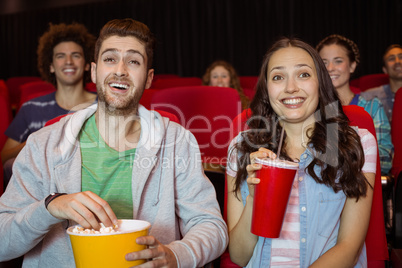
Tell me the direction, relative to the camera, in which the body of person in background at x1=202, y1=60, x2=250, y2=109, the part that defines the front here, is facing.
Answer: toward the camera

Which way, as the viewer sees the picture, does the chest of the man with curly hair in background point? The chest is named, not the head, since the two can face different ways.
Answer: toward the camera

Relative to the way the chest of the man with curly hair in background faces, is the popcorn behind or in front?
in front

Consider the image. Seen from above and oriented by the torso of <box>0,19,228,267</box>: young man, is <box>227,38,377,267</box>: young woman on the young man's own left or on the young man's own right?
on the young man's own left

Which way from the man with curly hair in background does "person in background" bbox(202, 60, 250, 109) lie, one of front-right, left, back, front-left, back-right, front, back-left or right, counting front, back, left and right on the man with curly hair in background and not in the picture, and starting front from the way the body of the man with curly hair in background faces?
back-left

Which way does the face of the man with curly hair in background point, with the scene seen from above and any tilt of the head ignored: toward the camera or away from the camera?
toward the camera

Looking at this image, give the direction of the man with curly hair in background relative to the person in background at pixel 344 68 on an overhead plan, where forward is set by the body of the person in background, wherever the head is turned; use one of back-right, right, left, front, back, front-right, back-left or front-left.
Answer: front-right

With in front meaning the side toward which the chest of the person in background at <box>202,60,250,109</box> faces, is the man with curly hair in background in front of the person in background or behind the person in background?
in front

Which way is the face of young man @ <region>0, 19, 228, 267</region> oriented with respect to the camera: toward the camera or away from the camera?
toward the camera

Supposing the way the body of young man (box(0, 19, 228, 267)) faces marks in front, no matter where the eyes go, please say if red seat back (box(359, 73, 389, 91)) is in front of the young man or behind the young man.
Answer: behind

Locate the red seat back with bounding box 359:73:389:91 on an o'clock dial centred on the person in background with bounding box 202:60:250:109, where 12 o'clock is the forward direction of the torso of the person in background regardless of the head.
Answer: The red seat back is roughly at 9 o'clock from the person in background.

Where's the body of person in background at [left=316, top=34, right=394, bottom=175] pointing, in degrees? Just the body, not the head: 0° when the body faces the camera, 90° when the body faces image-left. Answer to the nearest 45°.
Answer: approximately 45°

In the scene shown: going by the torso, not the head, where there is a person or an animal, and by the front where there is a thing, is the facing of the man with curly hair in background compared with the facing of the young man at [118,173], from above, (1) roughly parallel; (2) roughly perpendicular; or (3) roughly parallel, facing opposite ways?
roughly parallel

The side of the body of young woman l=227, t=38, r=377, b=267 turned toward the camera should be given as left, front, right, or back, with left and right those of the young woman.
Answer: front

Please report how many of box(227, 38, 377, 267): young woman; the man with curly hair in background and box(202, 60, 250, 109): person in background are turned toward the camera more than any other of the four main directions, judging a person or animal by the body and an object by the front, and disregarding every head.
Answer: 3
